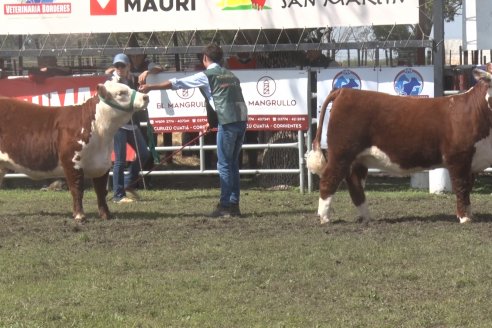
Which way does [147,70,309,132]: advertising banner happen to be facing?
toward the camera

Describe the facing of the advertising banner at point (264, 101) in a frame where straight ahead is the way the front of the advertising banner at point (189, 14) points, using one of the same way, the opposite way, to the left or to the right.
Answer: the same way

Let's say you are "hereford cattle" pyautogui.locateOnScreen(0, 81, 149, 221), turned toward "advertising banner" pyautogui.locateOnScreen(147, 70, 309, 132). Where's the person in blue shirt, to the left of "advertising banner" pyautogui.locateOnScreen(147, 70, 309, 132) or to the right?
right

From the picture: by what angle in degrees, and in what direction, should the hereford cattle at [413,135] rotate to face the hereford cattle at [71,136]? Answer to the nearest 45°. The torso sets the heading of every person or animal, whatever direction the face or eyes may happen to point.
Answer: approximately 180°

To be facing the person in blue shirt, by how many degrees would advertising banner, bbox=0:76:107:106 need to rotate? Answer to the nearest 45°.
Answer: approximately 45° to its left

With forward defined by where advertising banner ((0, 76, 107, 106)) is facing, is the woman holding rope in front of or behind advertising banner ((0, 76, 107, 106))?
in front

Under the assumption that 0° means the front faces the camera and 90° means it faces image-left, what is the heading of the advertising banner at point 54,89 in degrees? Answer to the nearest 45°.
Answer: approximately 0°

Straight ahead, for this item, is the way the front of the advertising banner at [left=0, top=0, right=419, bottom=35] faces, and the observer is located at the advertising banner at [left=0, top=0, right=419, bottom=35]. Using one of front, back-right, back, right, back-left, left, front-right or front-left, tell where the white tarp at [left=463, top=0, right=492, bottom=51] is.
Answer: left

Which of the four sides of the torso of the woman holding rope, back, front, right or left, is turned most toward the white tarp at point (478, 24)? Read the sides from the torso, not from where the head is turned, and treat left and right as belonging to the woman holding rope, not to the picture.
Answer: left

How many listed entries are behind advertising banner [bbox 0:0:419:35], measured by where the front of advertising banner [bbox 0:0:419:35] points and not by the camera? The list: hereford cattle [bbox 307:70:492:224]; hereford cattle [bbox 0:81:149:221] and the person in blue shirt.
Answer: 0

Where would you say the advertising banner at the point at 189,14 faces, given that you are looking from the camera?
facing the viewer

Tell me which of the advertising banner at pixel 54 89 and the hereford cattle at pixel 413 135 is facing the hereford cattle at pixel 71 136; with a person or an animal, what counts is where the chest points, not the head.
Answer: the advertising banner

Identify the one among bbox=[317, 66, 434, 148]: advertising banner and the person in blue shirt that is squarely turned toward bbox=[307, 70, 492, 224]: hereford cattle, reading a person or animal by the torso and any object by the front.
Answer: the advertising banner

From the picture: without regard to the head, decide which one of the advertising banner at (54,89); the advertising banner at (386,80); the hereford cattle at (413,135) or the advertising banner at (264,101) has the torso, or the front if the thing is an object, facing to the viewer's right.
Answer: the hereford cattle

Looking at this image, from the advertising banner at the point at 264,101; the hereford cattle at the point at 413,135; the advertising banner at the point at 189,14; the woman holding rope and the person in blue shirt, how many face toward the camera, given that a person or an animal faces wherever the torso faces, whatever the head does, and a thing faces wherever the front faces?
3

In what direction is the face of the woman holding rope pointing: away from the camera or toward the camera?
toward the camera

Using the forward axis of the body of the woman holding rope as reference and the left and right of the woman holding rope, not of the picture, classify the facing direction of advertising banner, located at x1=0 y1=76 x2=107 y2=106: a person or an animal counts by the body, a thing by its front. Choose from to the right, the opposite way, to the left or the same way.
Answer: the same way

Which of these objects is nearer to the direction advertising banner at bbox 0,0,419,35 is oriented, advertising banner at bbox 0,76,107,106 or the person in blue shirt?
the person in blue shirt

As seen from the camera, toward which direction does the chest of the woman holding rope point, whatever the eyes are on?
toward the camera

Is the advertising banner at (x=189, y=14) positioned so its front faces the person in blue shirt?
yes
